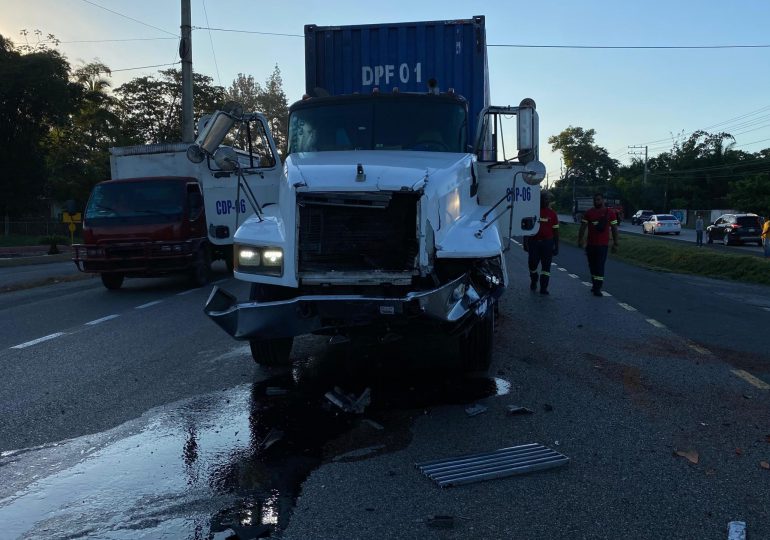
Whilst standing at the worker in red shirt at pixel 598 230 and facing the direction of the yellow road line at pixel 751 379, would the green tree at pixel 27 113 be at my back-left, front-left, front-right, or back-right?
back-right

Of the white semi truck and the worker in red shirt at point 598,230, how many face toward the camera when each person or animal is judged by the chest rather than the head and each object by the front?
2

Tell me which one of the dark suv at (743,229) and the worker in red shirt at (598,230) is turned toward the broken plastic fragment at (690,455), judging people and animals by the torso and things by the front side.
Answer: the worker in red shirt

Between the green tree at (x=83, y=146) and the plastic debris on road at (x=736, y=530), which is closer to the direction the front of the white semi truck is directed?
the plastic debris on road

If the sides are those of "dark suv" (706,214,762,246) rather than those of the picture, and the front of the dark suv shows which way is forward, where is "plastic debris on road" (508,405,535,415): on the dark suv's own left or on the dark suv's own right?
on the dark suv's own left
